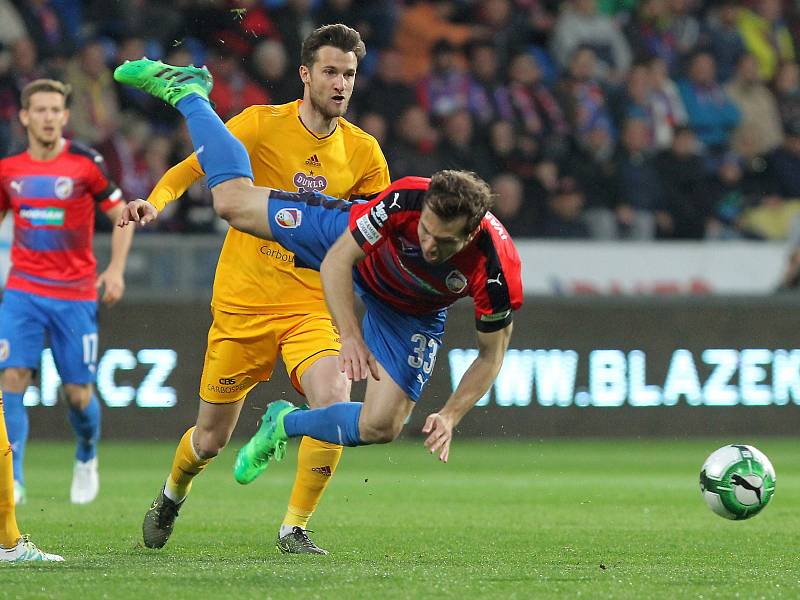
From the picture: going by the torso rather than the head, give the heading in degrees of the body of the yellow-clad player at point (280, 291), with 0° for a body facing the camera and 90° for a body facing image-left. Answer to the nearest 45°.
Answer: approximately 315°

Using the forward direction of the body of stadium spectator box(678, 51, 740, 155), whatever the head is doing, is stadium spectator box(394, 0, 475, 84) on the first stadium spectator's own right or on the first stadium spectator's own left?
on the first stadium spectator's own right

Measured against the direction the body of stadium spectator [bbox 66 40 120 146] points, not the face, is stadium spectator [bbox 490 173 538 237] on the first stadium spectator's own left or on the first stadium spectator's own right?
on the first stadium spectator's own left

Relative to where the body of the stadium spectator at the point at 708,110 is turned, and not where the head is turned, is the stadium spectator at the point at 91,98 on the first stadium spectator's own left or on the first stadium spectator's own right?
on the first stadium spectator's own right
